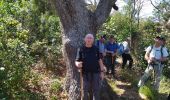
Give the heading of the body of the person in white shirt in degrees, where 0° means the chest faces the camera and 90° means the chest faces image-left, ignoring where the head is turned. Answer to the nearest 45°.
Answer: approximately 0°

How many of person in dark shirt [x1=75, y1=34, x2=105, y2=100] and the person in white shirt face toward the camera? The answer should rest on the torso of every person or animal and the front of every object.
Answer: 2

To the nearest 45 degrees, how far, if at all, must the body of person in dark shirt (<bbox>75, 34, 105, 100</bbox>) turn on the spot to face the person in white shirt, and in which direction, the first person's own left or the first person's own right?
approximately 135° to the first person's own left

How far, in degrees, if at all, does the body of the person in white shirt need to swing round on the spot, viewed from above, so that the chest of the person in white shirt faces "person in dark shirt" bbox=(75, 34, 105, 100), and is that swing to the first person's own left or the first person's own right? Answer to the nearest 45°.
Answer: approximately 45° to the first person's own right

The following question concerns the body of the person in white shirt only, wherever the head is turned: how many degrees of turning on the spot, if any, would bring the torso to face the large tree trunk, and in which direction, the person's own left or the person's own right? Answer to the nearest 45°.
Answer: approximately 45° to the person's own right
